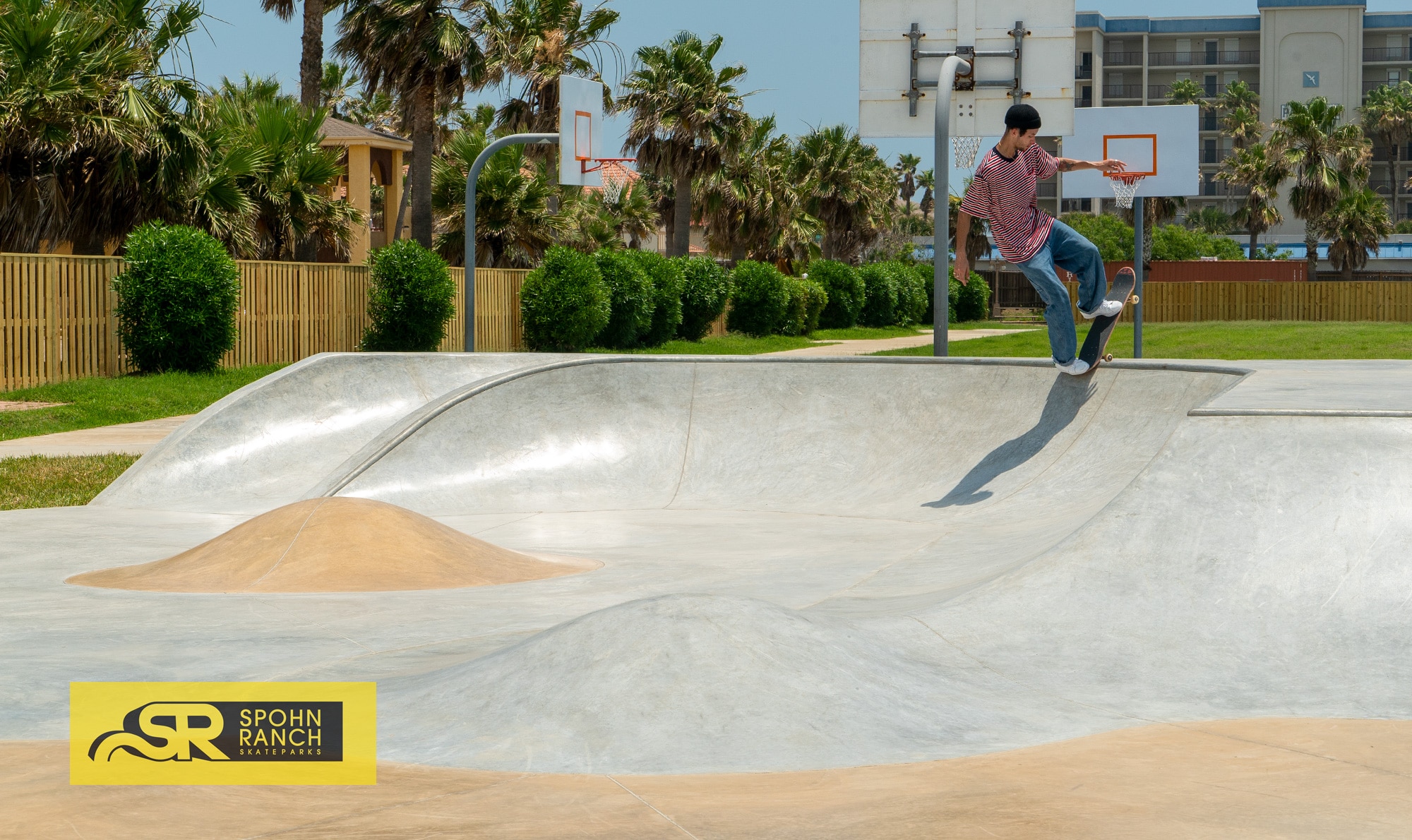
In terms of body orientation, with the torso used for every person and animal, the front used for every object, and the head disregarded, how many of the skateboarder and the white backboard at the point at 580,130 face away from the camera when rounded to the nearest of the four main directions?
0

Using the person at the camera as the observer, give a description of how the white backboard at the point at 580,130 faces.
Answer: facing the viewer and to the right of the viewer

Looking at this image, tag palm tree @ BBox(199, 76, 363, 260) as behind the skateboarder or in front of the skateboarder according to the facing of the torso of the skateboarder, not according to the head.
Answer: behind

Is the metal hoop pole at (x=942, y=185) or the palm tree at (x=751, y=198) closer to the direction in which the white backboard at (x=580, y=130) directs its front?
the metal hoop pole

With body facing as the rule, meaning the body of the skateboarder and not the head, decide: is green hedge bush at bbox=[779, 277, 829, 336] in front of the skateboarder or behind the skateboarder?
behind

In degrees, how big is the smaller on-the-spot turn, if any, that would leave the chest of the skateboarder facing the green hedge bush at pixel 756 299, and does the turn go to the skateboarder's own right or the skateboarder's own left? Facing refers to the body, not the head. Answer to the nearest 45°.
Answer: approximately 135° to the skateboarder's own left

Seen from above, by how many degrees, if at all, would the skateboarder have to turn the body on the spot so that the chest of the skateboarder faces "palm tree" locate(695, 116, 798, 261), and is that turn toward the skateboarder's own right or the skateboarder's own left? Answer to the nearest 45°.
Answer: approximately 135° to the skateboarder's own left

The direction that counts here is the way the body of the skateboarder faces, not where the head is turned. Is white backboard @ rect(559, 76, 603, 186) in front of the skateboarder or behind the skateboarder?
behind
